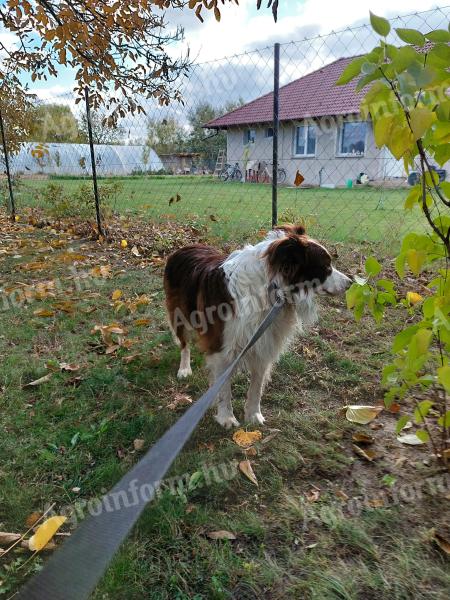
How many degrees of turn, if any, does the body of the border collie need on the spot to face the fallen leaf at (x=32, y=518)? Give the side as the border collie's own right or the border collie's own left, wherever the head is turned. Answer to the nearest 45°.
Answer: approximately 90° to the border collie's own right

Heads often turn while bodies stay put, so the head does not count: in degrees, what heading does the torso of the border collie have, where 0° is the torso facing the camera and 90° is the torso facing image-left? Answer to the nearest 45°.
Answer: approximately 315°

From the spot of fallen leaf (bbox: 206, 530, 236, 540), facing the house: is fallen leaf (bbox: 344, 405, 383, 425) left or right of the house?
right

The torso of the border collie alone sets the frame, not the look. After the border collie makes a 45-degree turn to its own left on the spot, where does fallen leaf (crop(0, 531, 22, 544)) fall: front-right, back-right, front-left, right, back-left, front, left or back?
back-right

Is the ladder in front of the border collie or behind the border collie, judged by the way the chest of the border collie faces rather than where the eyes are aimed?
behind

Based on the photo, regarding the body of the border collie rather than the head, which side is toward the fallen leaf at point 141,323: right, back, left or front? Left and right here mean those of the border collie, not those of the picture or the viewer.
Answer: back

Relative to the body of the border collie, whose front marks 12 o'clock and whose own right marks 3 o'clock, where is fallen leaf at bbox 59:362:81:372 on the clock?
The fallen leaf is roughly at 5 o'clock from the border collie.

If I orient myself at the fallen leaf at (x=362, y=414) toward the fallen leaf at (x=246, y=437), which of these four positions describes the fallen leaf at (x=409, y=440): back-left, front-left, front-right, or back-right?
back-left
